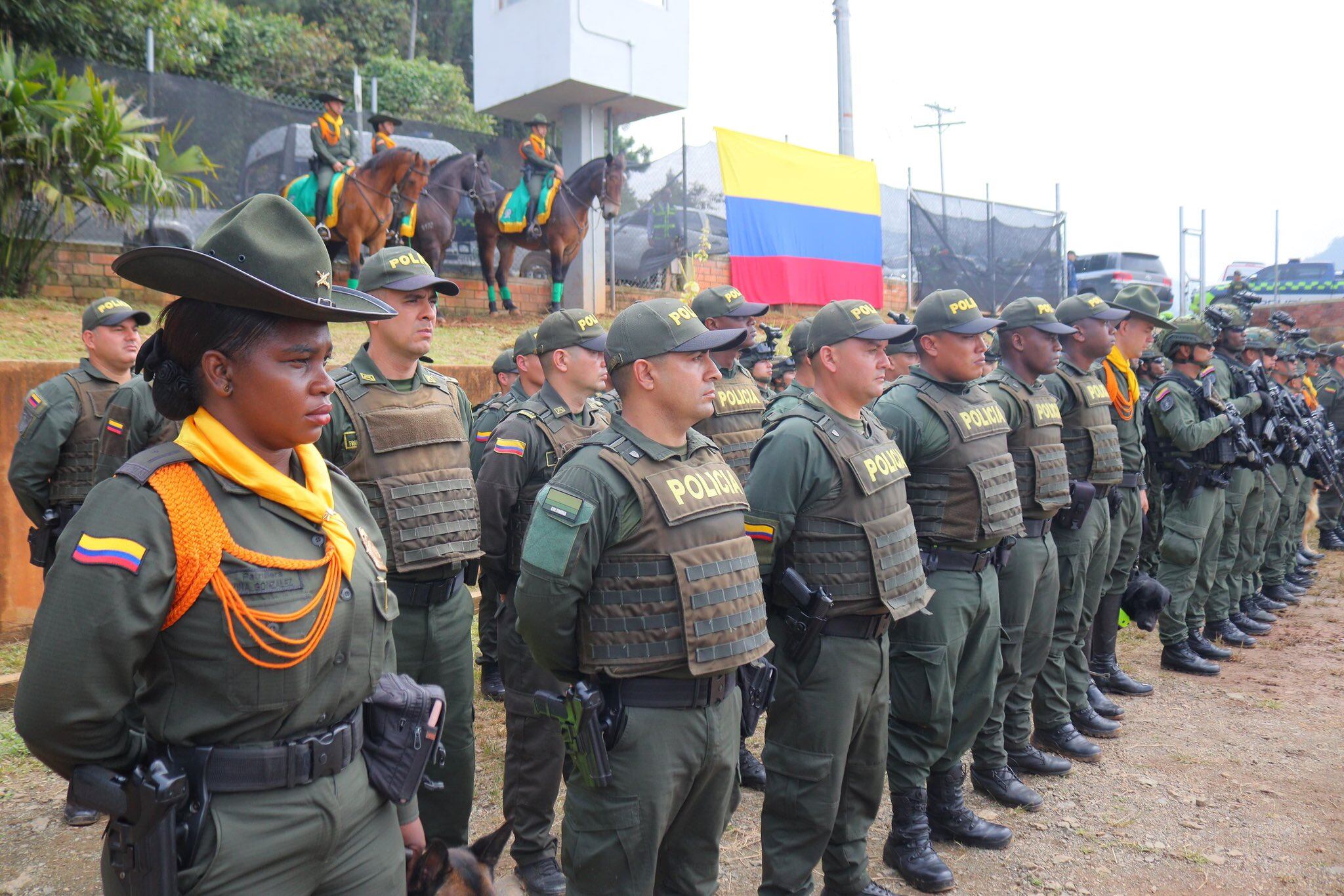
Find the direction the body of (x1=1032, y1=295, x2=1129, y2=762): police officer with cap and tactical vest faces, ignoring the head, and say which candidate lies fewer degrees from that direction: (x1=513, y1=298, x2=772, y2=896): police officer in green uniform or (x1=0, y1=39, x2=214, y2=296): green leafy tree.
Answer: the police officer in green uniform

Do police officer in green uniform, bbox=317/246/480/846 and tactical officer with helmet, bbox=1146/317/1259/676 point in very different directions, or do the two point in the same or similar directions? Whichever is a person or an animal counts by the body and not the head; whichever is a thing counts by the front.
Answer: same or similar directions

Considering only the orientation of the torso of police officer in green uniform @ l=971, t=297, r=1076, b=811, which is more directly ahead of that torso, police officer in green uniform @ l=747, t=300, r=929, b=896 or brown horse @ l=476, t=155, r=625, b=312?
the police officer in green uniform

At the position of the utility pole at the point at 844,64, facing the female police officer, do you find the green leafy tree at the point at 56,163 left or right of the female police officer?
right

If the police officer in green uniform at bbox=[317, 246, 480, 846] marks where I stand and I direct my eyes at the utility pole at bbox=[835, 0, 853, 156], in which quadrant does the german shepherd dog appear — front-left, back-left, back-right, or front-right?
back-right
